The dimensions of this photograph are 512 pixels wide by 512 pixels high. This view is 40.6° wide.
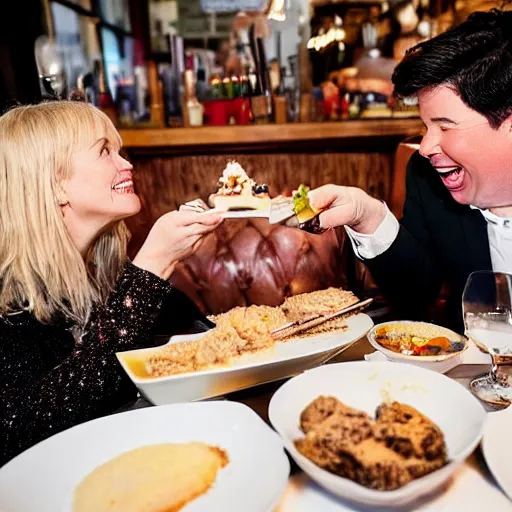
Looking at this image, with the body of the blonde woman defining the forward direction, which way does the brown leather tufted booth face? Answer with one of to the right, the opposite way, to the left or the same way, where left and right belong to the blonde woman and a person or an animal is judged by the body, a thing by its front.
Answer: to the right

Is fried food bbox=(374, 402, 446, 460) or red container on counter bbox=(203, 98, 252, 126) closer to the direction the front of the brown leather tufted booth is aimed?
the fried food

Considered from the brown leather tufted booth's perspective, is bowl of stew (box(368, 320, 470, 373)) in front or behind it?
in front

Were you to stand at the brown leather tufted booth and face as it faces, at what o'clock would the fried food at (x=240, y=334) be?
The fried food is roughly at 12 o'clock from the brown leather tufted booth.

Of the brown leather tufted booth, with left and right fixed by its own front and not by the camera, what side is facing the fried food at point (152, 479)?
front

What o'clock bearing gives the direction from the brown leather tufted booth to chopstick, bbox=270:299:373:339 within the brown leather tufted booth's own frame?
The chopstick is roughly at 12 o'clock from the brown leather tufted booth.

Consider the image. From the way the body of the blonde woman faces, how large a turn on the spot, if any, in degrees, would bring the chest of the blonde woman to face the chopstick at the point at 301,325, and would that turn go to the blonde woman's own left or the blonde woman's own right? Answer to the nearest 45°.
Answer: approximately 45° to the blonde woman's own right

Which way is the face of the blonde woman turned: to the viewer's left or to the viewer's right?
to the viewer's right

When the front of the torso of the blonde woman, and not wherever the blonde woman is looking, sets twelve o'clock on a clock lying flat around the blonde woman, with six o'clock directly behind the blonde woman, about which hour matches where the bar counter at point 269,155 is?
The bar counter is roughly at 10 o'clock from the blonde woman.

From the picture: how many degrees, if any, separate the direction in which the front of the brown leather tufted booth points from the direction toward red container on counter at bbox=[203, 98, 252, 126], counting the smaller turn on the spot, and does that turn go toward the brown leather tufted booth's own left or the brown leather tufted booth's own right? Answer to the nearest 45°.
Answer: approximately 180°

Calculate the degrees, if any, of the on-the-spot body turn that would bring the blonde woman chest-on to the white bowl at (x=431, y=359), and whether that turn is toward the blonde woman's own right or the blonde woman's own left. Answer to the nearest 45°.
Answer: approximately 45° to the blonde woman's own right

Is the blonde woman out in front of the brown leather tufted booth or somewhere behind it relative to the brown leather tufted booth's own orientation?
in front

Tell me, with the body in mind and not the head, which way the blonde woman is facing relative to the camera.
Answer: to the viewer's right

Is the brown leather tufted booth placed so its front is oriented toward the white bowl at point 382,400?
yes

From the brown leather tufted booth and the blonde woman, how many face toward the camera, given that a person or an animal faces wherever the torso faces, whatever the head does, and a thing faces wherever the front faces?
1
